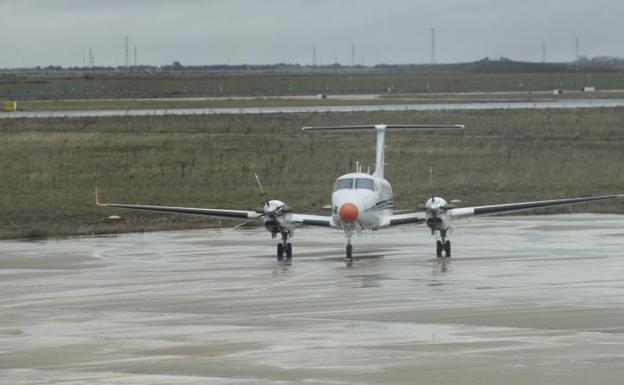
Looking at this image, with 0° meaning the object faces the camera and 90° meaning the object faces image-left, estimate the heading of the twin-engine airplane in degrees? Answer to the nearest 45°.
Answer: approximately 0°
